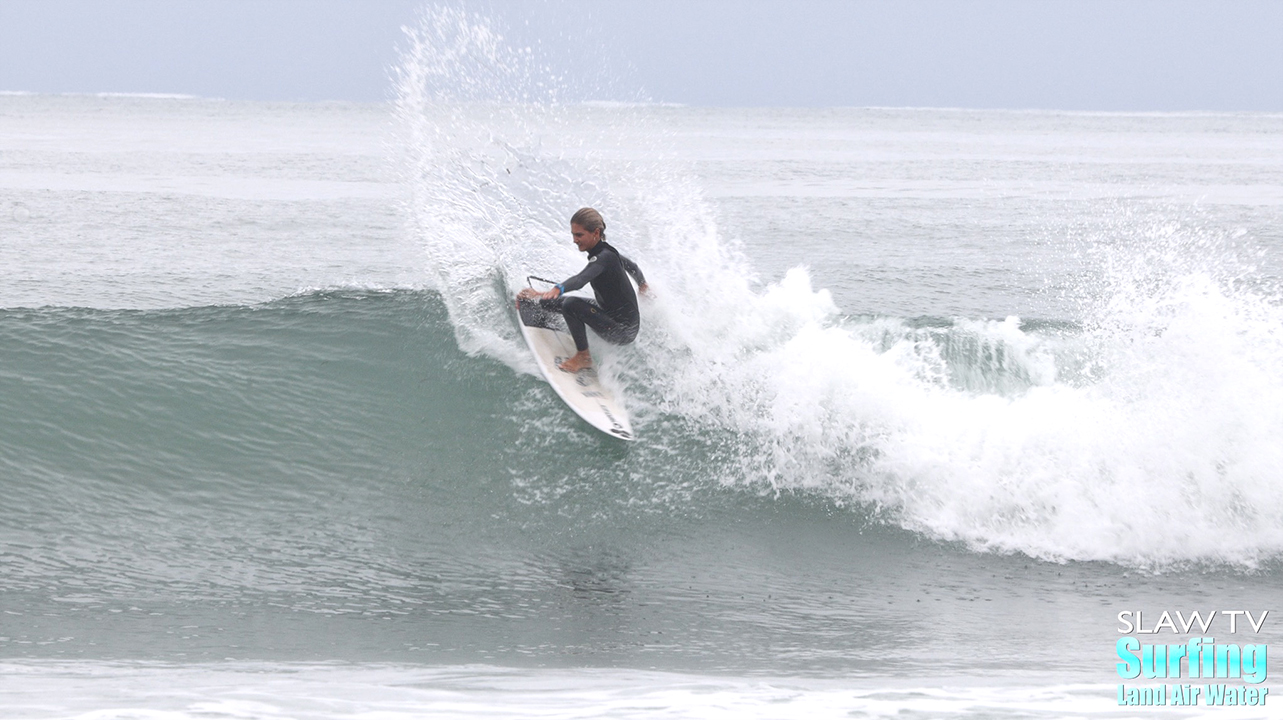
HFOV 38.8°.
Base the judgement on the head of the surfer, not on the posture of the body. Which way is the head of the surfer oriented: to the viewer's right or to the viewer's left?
to the viewer's left

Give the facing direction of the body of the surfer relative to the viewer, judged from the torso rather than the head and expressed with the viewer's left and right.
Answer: facing to the left of the viewer
